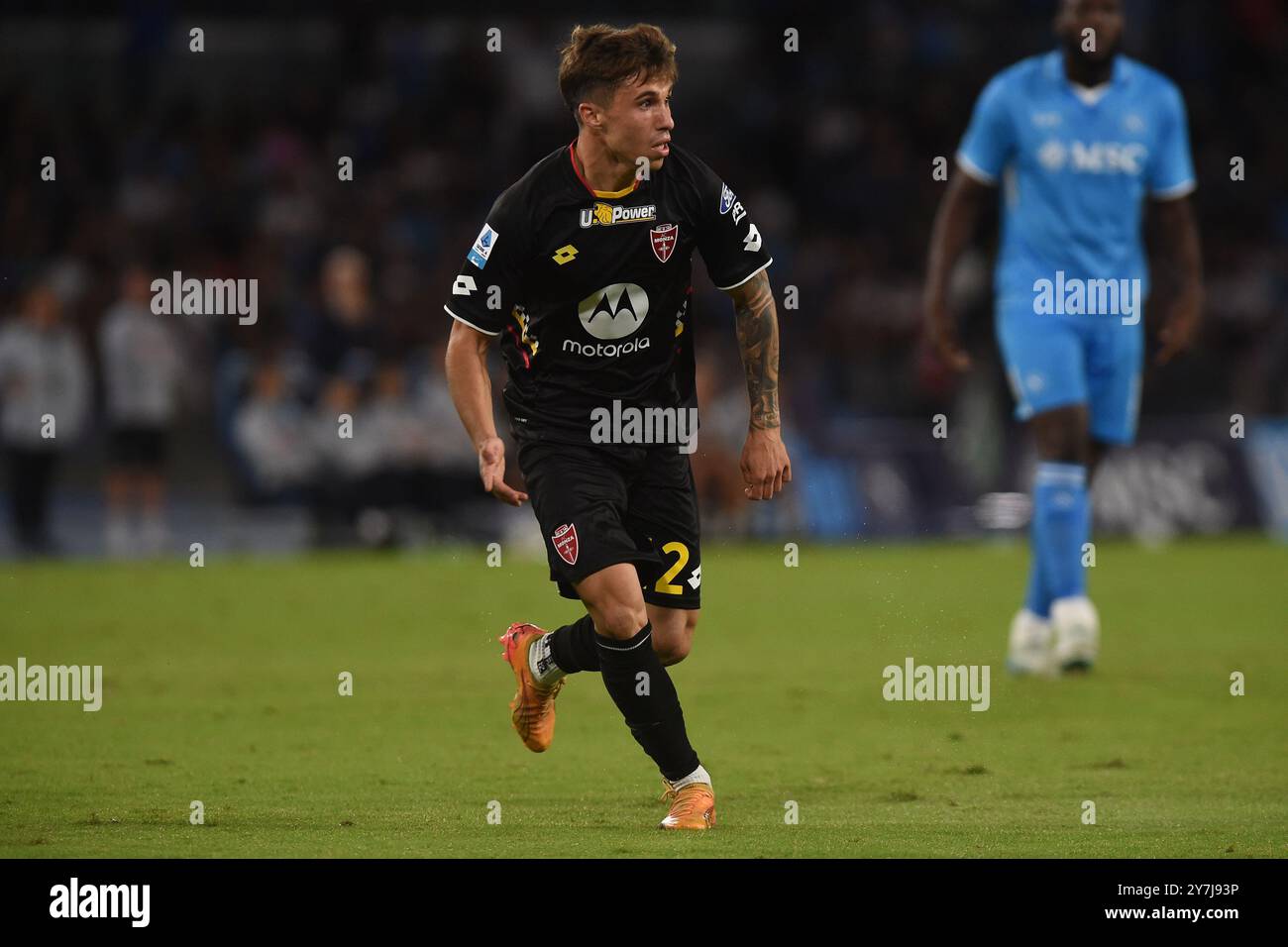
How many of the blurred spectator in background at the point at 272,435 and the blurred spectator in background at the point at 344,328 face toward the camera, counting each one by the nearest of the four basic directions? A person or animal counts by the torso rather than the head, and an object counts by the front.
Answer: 2

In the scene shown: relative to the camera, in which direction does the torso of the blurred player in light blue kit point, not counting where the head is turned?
toward the camera

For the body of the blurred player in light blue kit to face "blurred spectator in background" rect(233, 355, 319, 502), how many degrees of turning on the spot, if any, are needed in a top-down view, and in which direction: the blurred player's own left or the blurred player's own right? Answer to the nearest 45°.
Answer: approximately 135° to the blurred player's own right

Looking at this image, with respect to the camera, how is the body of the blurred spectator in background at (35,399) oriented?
toward the camera

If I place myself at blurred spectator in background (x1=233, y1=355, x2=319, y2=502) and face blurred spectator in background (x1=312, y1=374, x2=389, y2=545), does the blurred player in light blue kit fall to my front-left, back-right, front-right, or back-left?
front-right

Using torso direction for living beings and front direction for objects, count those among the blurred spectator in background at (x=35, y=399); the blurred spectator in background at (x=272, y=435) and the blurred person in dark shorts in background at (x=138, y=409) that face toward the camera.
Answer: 3

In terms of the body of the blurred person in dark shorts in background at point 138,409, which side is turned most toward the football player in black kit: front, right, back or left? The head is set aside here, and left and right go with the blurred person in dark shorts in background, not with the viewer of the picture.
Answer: front

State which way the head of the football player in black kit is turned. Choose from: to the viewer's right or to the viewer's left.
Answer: to the viewer's right

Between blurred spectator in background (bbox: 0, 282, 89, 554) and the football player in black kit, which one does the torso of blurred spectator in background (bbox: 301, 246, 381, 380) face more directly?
the football player in black kit

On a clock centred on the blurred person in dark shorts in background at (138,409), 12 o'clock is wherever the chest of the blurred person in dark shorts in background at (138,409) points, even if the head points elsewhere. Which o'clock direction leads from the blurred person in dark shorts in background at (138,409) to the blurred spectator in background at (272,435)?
the blurred spectator in background at (272,435) is roughly at 9 o'clock from the blurred person in dark shorts in background at (138,409).

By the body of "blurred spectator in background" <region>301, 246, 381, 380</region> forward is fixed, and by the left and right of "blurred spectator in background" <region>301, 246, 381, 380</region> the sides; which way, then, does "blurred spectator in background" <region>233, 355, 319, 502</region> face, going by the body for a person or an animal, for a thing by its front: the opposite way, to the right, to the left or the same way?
the same way

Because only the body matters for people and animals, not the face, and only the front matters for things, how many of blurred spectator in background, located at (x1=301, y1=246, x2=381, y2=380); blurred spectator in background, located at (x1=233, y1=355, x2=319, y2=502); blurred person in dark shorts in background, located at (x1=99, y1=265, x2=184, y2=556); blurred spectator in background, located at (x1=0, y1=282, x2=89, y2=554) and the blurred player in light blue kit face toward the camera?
5

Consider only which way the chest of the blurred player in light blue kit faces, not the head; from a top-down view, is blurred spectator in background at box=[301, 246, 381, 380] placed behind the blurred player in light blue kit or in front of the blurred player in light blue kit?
behind

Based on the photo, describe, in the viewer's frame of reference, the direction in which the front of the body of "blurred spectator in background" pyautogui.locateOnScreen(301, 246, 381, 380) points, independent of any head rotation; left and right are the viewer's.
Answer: facing the viewer

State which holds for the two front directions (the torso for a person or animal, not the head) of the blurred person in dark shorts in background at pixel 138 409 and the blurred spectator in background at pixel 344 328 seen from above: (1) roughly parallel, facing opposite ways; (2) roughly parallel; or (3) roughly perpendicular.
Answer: roughly parallel
